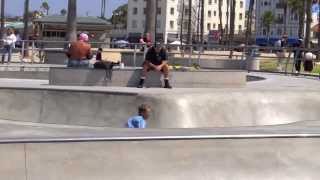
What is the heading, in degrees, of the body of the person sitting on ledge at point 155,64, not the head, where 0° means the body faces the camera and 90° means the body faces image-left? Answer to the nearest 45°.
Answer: approximately 0°

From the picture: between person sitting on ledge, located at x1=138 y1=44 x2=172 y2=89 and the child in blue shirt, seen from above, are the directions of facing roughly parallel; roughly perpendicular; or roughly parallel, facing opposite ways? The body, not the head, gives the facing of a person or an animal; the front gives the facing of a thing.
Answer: roughly perpendicular

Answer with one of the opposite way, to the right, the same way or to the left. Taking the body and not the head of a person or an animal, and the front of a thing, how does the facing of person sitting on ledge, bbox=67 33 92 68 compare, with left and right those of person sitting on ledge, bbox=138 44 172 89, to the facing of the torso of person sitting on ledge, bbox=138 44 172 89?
the opposite way

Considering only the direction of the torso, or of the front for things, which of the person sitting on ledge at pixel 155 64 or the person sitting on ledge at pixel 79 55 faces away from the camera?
the person sitting on ledge at pixel 79 55

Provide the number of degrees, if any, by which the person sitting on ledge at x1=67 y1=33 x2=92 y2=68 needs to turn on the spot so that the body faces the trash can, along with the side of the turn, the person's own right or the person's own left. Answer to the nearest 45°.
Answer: approximately 45° to the person's own right

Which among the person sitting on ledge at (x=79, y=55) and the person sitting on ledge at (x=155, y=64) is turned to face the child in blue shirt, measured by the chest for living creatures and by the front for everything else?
the person sitting on ledge at (x=155, y=64)

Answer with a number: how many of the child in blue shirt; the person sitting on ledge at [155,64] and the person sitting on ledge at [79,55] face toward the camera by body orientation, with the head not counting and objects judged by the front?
1

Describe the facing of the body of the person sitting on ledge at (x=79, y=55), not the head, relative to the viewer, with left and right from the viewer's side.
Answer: facing away from the viewer

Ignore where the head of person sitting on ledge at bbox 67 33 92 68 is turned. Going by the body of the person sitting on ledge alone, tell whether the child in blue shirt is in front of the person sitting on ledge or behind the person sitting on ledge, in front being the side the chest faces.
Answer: behind
